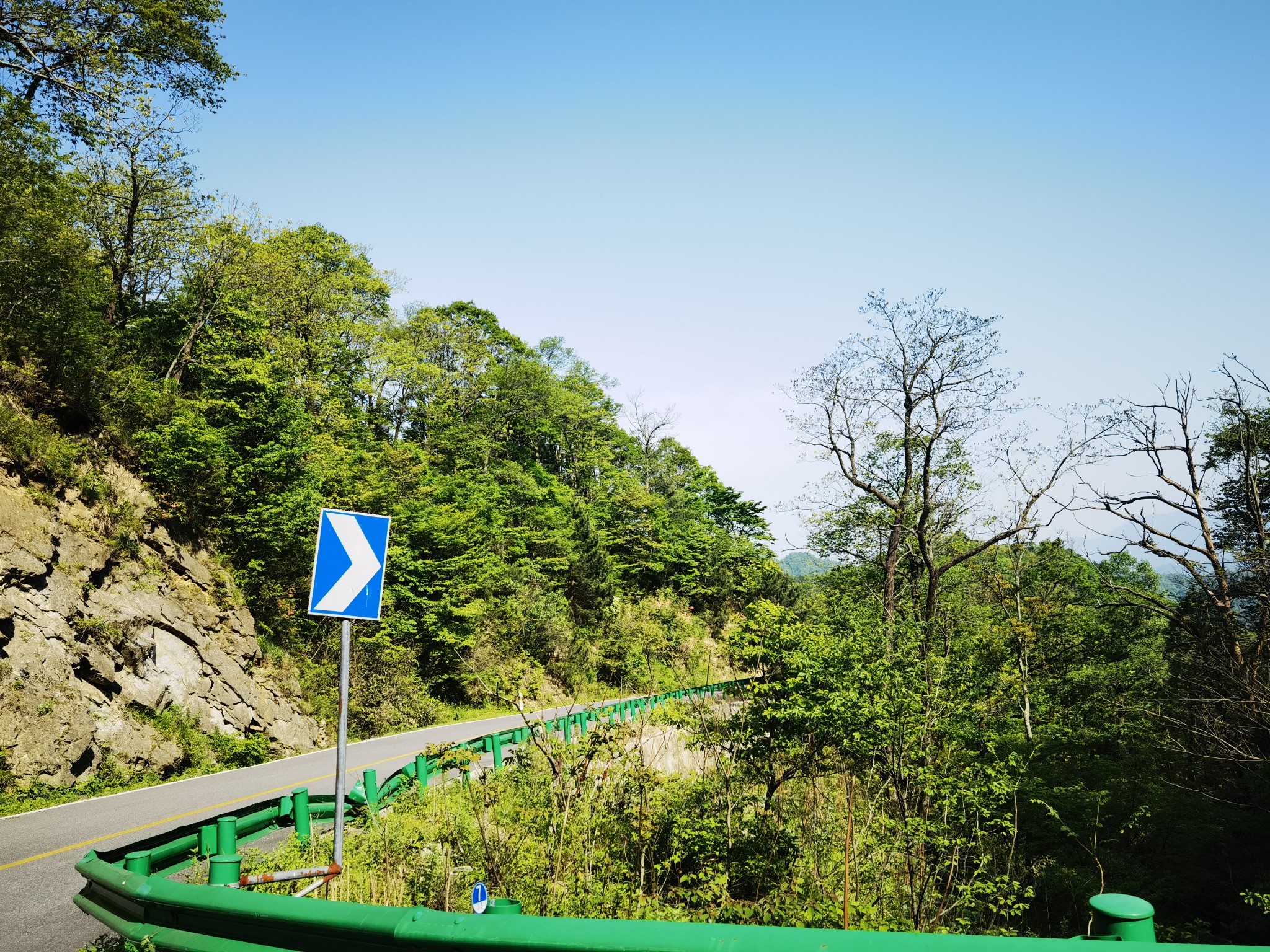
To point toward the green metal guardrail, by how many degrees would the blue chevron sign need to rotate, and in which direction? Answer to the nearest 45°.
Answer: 0° — it already faces it

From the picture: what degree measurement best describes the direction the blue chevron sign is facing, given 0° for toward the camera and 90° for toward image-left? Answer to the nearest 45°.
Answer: approximately 0°

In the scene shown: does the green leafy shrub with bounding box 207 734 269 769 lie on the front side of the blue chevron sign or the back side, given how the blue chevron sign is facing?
on the back side

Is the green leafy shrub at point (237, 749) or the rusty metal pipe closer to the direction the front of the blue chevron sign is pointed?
the rusty metal pipe
